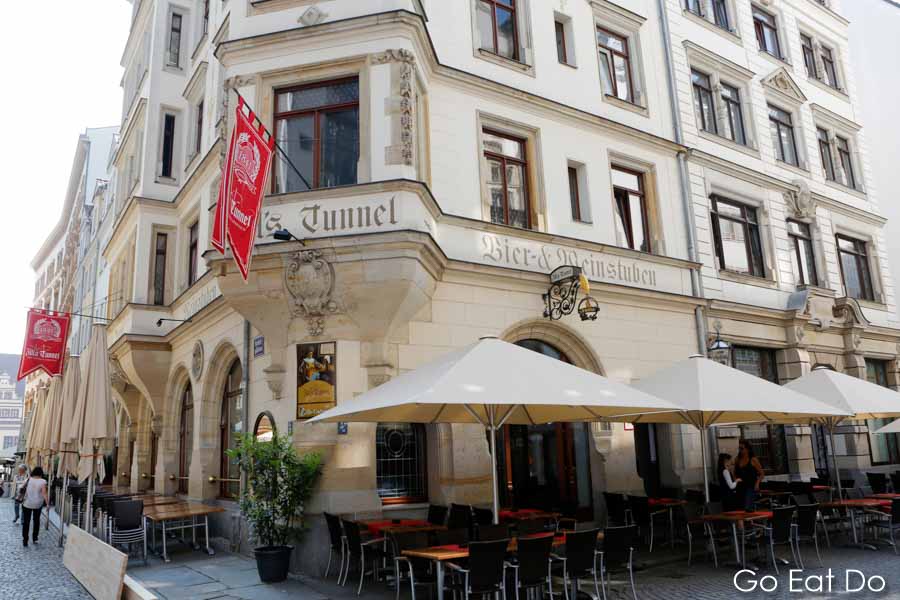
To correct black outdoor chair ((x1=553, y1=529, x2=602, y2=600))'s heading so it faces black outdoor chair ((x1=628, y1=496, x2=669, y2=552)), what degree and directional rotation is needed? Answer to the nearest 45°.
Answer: approximately 45° to its right

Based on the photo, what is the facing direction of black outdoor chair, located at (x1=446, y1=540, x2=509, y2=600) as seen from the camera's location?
facing away from the viewer and to the left of the viewer

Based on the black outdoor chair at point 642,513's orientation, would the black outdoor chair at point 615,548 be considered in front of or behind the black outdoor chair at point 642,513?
behind

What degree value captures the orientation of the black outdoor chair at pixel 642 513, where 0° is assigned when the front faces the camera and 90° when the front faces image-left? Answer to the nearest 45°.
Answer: approximately 225°

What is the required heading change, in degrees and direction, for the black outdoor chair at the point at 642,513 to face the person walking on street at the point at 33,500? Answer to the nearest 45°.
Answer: approximately 135° to its left
